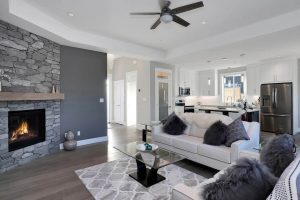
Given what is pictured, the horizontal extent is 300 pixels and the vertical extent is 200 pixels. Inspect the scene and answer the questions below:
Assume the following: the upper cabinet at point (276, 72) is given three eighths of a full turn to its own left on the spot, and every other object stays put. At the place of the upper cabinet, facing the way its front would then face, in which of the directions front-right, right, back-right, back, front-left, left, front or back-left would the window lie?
left

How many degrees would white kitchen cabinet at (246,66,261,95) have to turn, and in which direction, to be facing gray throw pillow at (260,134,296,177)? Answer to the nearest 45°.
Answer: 0° — it already faces it

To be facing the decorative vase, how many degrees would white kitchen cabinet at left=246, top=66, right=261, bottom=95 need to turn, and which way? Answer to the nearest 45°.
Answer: approximately 45° to its right

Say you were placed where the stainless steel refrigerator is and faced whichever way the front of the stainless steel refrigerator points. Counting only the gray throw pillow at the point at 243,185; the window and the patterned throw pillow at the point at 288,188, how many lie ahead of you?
2

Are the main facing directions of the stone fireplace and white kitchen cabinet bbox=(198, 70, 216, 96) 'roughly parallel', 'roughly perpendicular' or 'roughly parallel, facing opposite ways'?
roughly perpendicular

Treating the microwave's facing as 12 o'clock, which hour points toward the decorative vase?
The decorative vase is roughly at 1 o'clock from the microwave.

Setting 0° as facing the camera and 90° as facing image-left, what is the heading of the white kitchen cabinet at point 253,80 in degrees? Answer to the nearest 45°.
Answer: approximately 0°

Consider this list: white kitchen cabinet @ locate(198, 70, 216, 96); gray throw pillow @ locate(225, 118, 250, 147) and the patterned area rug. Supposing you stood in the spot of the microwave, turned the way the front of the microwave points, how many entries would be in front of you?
2
